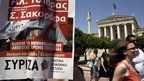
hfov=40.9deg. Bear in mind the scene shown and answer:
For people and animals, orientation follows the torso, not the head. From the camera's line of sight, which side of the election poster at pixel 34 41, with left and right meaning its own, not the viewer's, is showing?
front

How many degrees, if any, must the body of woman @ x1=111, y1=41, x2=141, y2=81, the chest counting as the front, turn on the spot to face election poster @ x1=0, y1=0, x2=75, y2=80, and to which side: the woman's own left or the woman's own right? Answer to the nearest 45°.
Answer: approximately 135° to the woman's own right

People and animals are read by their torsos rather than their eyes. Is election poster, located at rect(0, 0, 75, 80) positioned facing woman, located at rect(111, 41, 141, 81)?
no
